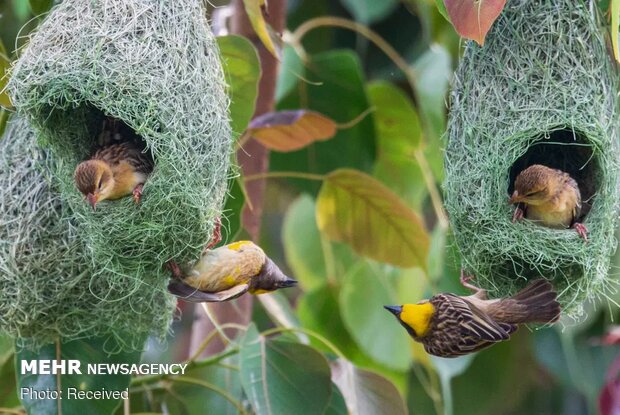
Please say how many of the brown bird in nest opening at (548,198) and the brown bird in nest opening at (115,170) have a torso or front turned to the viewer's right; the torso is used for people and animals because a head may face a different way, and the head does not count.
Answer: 0

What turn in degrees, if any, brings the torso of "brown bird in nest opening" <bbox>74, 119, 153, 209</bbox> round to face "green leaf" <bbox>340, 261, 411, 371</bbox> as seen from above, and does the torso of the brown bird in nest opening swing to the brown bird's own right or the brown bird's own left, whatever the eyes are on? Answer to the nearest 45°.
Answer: approximately 180°

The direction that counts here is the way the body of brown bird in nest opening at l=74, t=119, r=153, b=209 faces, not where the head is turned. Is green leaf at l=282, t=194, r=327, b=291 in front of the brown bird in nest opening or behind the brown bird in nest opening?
behind

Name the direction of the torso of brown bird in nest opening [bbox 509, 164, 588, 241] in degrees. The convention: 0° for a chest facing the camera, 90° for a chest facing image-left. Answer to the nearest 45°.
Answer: approximately 45°
